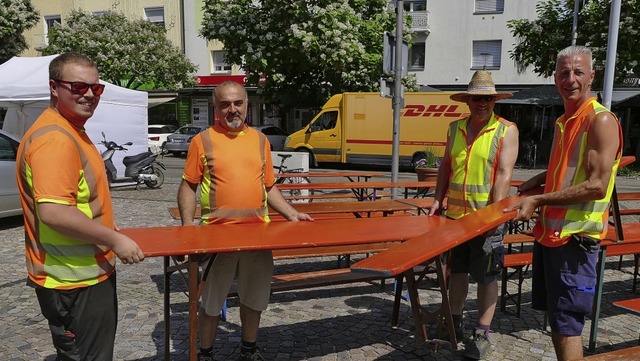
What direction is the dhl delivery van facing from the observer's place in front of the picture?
facing to the left of the viewer

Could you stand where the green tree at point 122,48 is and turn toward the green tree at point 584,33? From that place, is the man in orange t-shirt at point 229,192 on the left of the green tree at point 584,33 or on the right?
right

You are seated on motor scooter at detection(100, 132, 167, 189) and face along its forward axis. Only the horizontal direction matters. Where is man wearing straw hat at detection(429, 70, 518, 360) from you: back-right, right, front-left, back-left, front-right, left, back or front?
left

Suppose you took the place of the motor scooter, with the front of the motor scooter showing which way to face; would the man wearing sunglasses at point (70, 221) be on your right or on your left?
on your left

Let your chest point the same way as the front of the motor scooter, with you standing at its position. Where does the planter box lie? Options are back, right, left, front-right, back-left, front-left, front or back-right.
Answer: back-left

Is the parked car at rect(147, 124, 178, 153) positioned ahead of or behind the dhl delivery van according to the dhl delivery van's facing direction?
ahead

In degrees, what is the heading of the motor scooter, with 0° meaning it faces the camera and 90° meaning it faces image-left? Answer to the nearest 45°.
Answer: approximately 90°

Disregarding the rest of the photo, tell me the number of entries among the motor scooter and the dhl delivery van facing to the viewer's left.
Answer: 2

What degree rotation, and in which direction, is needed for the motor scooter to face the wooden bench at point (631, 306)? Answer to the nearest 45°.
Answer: approximately 90° to its left

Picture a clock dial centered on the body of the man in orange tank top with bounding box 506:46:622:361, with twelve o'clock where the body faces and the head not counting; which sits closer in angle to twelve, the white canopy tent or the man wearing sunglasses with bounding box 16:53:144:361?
the man wearing sunglasses

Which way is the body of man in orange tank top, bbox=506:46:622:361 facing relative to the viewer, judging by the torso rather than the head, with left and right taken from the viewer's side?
facing the viewer and to the left of the viewer
